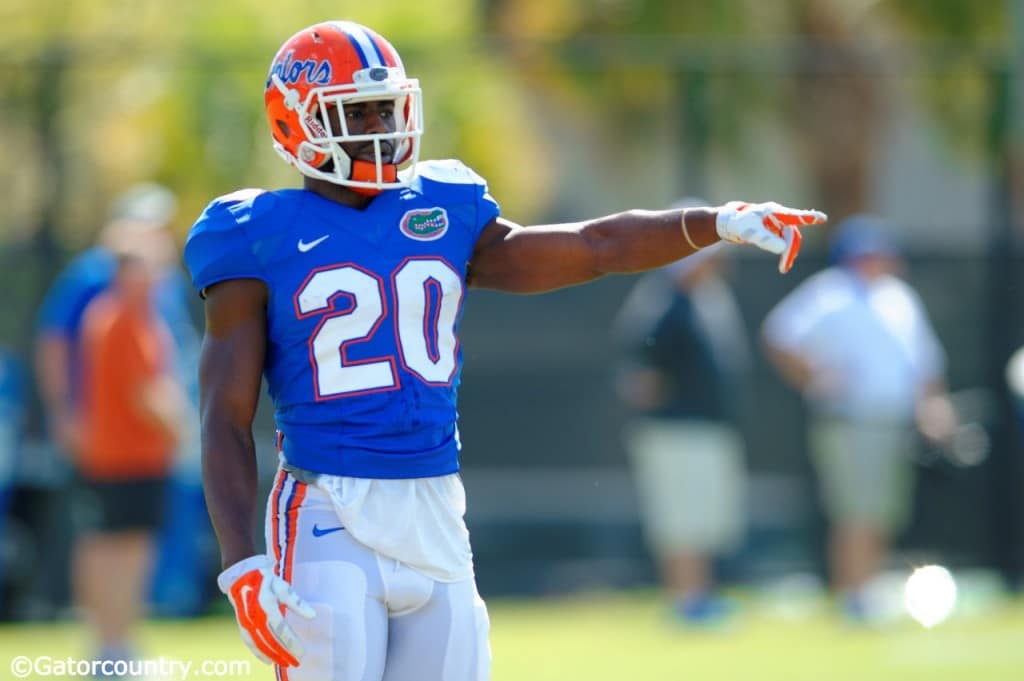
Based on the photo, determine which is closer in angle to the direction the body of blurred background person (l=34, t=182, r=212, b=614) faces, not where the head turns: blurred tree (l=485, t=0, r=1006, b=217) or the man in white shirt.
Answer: the man in white shirt

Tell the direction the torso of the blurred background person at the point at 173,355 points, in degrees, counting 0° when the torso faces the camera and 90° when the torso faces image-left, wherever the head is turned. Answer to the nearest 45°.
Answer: approximately 0°

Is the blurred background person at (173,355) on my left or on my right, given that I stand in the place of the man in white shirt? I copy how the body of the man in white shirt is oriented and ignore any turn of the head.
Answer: on my right

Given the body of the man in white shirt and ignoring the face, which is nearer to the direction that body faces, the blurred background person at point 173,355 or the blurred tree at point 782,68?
the blurred background person

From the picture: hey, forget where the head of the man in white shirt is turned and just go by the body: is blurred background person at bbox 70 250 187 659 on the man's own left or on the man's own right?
on the man's own right

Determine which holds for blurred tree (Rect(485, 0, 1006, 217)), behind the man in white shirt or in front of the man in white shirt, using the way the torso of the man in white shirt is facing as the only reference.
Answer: behind
